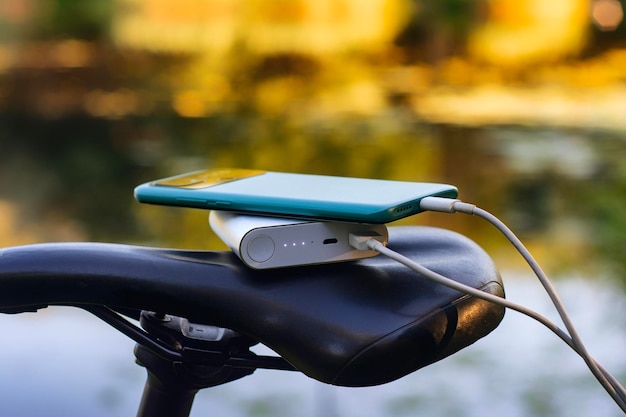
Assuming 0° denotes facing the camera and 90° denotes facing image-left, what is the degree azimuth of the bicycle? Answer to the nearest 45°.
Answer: approximately 135°
